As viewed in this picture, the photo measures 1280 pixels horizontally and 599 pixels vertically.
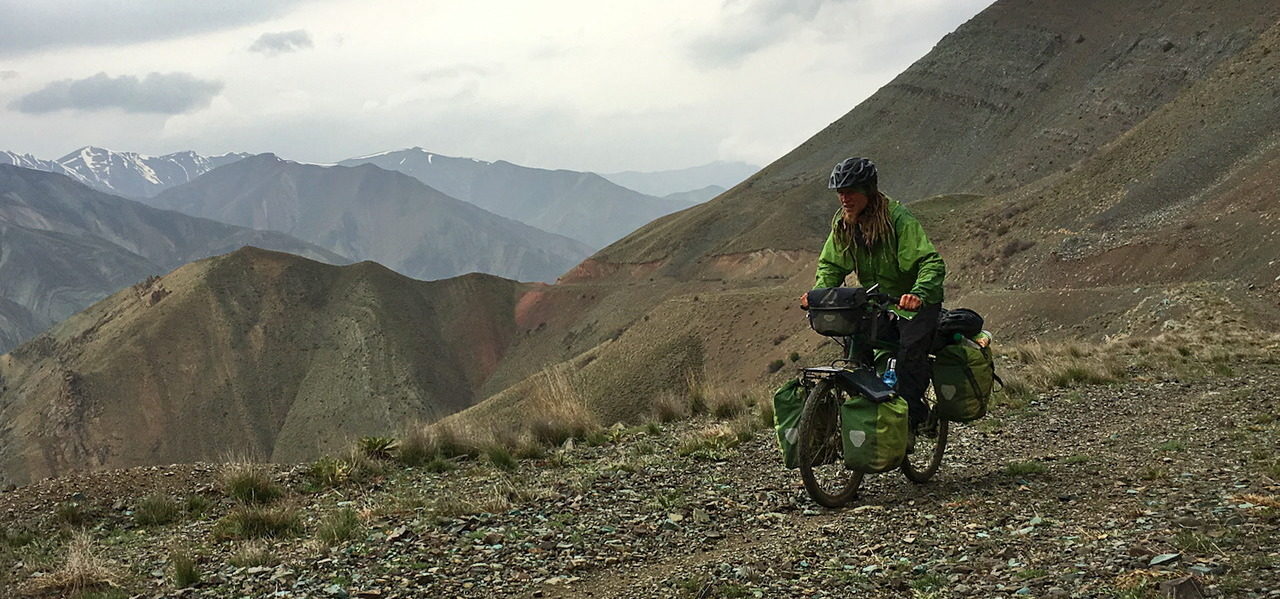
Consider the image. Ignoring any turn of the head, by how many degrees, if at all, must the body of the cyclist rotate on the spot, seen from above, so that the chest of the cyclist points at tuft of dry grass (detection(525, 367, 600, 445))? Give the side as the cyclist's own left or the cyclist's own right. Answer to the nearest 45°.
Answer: approximately 90° to the cyclist's own right

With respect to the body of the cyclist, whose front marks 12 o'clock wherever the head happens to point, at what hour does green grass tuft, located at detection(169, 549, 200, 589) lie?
The green grass tuft is roughly at 1 o'clock from the cyclist.

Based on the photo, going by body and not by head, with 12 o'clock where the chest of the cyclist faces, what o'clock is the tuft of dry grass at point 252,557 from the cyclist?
The tuft of dry grass is roughly at 1 o'clock from the cyclist.

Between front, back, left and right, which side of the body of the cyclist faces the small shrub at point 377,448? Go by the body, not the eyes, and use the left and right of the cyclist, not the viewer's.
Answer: right

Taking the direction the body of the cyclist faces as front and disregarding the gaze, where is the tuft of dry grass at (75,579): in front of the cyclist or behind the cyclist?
in front

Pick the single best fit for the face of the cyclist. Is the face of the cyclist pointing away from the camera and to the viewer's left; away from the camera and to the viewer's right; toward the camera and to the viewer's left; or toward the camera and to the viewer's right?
toward the camera and to the viewer's left

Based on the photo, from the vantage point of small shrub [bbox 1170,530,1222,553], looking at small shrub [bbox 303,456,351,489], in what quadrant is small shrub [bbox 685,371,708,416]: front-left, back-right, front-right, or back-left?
front-right

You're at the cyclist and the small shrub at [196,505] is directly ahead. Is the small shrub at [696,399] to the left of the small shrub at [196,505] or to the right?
right

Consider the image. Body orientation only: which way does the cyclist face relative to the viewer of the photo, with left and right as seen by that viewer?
facing the viewer and to the left of the viewer

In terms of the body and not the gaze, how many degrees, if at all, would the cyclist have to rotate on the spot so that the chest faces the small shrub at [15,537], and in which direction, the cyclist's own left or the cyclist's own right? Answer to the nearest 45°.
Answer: approximately 45° to the cyclist's own right
